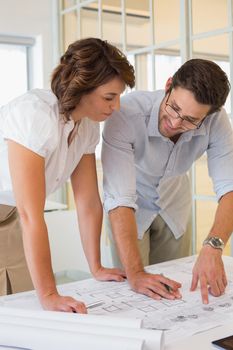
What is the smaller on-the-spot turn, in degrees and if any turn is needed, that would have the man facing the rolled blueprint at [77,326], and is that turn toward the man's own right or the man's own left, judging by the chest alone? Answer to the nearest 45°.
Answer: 0° — they already face it

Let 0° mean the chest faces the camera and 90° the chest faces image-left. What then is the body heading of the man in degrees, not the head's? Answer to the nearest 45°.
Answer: approximately 0°

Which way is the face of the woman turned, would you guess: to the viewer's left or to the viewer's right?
to the viewer's right
